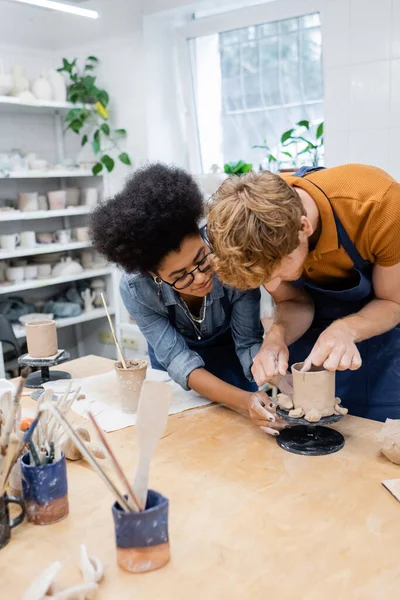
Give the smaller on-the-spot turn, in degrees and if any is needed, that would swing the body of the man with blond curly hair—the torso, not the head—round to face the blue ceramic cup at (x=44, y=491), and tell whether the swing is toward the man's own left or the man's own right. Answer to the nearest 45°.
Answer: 0° — they already face it

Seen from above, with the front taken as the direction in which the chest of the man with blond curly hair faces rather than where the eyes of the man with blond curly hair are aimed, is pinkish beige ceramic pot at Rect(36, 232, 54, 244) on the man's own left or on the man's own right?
on the man's own right

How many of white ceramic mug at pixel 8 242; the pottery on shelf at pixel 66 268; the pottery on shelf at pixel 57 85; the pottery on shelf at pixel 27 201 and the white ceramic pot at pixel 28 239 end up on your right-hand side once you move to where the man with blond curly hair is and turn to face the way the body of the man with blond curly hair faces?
5

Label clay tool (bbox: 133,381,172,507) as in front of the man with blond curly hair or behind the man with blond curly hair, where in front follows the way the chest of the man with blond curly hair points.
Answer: in front

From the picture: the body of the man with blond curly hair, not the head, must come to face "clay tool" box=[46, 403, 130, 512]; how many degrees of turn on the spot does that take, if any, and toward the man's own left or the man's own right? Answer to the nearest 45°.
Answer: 0° — they already face it

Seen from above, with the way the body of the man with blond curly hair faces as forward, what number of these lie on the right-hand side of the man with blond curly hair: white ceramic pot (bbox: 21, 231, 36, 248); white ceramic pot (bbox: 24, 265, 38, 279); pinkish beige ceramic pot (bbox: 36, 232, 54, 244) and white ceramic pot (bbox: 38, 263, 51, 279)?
4

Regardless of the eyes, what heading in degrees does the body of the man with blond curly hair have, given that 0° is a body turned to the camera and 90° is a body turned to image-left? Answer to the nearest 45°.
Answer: approximately 45°

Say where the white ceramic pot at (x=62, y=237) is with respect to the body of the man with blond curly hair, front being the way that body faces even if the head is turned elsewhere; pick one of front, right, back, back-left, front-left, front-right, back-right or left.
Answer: right

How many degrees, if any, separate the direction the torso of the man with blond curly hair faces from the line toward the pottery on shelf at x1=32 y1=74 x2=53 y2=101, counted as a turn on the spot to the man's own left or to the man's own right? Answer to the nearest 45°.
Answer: approximately 90° to the man's own right

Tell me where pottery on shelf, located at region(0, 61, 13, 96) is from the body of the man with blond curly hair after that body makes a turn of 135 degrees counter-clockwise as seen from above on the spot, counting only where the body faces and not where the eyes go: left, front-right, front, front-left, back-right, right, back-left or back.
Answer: back-left
